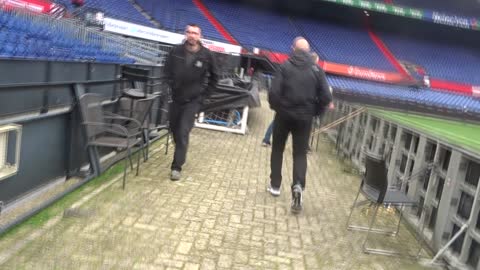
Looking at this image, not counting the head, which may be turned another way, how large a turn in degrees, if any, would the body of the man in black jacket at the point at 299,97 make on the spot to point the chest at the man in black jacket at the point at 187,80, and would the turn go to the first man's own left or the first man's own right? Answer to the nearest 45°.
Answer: approximately 90° to the first man's own left

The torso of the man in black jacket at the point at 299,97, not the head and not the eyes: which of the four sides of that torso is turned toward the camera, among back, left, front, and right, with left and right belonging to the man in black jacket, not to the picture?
back

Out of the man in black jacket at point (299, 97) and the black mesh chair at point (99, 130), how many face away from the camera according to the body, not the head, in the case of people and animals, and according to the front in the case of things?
1

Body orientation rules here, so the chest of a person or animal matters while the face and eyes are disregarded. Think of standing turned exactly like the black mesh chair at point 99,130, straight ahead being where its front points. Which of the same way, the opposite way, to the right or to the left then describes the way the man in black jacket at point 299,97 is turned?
to the left

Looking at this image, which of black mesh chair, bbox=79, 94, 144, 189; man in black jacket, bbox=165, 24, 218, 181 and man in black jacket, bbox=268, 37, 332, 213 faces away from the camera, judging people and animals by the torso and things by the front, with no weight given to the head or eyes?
man in black jacket, bbox=268, 37, 332, 213

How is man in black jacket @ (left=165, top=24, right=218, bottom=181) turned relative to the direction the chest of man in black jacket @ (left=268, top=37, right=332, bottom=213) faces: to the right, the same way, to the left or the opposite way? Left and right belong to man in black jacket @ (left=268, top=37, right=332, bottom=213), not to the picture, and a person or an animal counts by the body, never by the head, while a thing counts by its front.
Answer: the opposite way

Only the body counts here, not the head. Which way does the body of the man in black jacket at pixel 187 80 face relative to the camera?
toward the camera

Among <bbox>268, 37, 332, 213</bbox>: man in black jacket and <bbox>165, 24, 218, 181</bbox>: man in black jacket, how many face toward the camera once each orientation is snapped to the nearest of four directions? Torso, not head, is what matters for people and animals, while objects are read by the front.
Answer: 1

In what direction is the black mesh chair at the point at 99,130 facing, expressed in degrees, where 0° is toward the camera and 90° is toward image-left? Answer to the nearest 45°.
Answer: approximately 315°

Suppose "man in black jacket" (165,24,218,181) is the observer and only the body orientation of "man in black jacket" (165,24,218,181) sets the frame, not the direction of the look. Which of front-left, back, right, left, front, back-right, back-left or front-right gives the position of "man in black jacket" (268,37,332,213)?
front-left

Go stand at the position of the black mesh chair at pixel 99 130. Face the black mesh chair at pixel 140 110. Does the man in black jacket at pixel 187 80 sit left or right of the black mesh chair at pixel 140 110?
right

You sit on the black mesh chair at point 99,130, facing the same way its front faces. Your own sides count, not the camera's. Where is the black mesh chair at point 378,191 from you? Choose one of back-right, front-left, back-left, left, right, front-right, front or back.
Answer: front

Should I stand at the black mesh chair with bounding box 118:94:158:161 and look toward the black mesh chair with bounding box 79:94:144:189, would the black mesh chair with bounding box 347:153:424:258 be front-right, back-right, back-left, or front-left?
front-left

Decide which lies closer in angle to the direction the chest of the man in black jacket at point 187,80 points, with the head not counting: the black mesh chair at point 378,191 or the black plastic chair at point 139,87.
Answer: the black mesh chair

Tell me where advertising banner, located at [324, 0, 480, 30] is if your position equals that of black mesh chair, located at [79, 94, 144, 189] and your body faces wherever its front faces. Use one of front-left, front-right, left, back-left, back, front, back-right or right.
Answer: left
